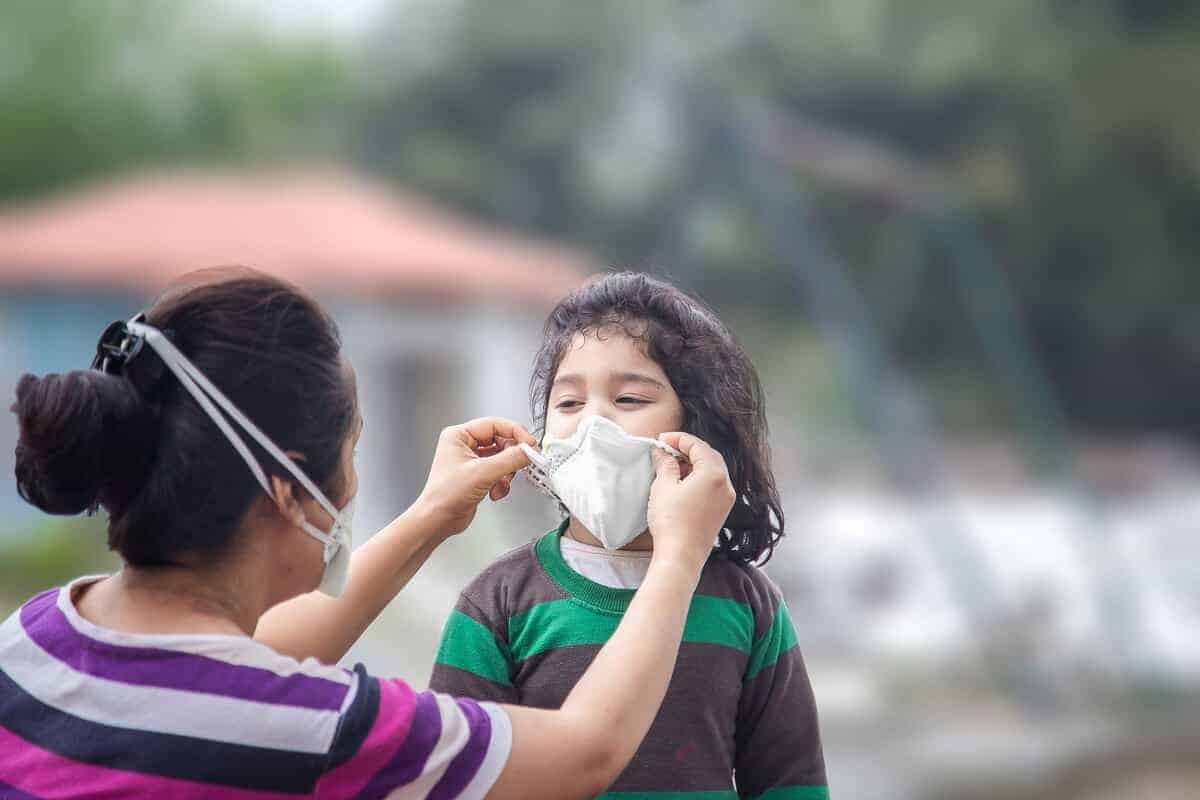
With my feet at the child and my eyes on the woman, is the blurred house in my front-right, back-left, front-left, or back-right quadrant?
back-right

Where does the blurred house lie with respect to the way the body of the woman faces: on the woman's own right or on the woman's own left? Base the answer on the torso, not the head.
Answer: on the woman's own left

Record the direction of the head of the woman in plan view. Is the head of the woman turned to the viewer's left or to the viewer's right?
to the viewer's right

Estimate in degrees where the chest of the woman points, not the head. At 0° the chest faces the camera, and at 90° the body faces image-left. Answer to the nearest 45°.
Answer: approximately 225°
